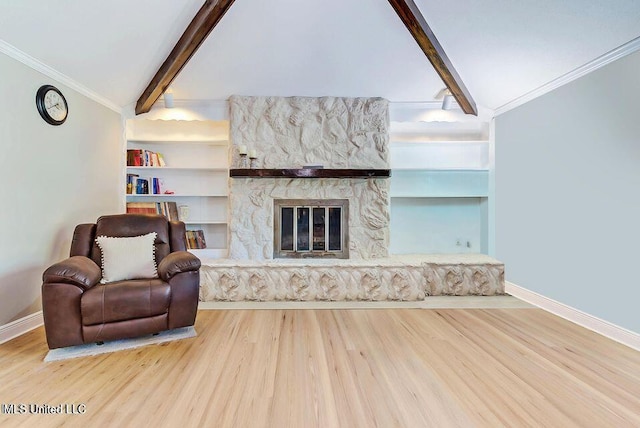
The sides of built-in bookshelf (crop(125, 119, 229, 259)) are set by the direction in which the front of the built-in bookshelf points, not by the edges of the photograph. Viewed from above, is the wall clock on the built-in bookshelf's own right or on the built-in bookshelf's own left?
on the built-in bookshelf's own right

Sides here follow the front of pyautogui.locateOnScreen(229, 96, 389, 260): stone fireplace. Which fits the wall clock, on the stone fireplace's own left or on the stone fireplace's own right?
on the stone fireplace's own right

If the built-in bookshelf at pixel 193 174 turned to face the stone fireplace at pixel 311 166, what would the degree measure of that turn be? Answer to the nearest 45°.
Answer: approximately 45° to its left

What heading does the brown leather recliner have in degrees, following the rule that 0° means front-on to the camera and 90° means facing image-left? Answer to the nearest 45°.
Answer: approximately 0°

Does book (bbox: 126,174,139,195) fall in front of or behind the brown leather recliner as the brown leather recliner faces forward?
behind

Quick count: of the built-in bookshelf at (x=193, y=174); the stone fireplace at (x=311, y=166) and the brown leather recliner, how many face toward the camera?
3

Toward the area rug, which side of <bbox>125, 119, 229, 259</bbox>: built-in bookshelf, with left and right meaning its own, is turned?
front

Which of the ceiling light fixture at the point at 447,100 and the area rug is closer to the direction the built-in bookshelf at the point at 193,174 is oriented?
the area rug

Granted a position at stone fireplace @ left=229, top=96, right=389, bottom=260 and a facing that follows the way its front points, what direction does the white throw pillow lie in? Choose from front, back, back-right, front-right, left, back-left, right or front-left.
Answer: front-right

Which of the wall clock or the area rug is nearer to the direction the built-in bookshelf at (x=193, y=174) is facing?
the area rug
